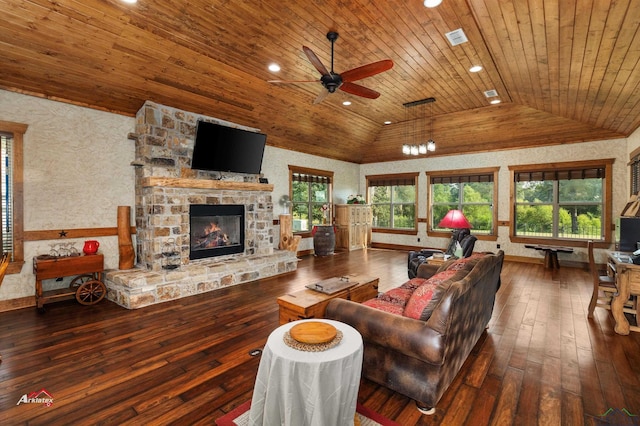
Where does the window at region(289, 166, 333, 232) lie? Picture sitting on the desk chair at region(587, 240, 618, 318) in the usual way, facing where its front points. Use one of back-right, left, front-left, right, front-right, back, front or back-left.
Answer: back

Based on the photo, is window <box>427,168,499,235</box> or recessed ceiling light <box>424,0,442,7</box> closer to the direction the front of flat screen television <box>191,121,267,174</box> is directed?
the recessed ceiling light

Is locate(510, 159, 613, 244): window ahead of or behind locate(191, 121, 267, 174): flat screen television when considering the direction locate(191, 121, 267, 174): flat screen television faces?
ahead

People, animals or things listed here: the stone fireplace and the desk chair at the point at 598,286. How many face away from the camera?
0

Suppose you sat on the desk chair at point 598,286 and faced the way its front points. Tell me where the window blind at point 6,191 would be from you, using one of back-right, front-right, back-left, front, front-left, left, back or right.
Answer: back-right

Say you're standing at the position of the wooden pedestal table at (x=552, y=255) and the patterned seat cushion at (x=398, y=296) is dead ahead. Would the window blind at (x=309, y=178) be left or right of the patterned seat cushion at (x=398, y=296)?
right

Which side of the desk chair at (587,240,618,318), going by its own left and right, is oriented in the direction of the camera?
right

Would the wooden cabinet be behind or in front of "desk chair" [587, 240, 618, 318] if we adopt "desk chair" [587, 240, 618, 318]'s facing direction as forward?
behind

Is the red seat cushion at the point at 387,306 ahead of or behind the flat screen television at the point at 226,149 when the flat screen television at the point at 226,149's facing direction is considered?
ahead

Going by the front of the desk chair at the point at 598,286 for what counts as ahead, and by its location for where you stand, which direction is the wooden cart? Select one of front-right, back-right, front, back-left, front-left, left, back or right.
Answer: back-right
